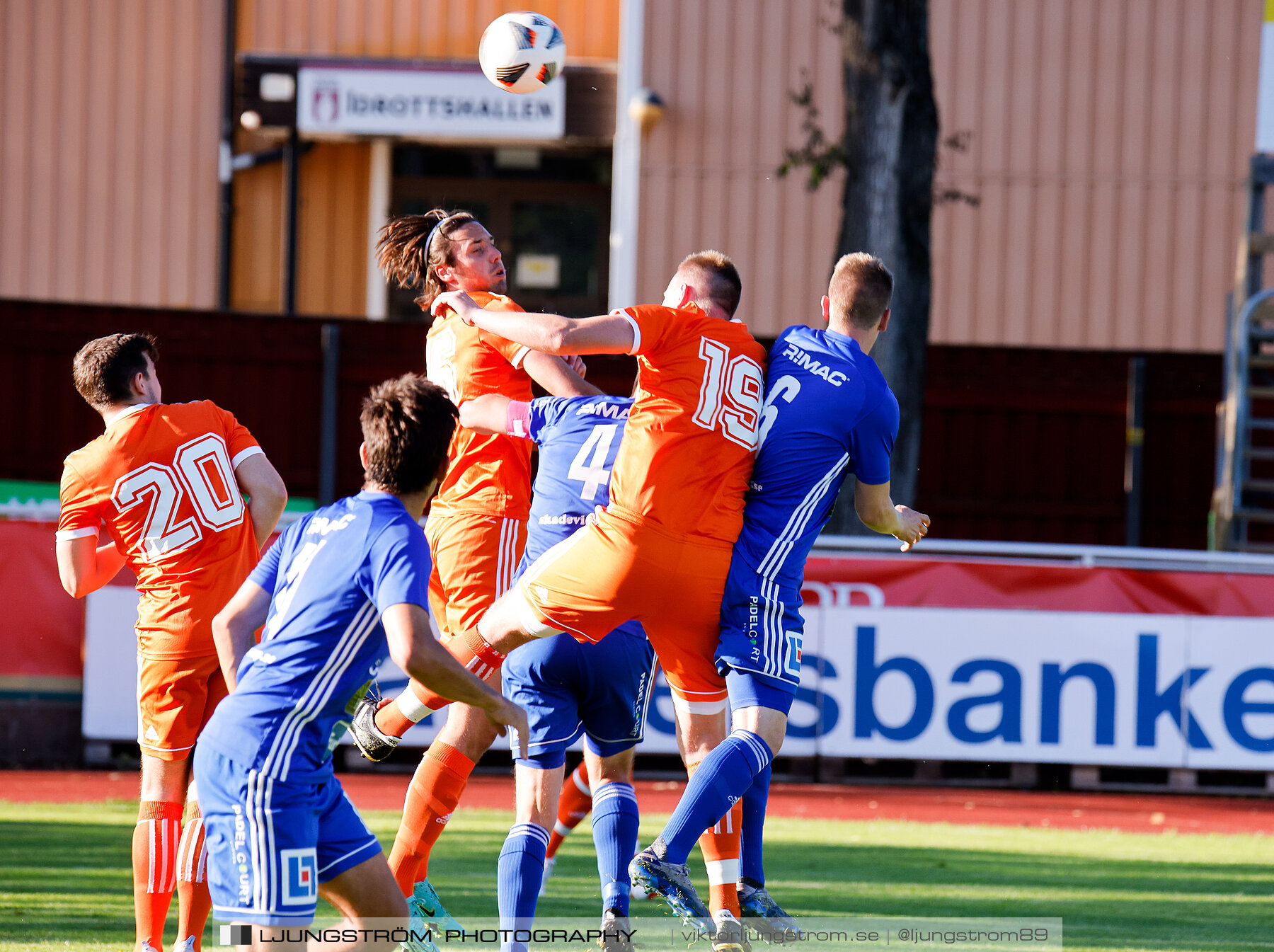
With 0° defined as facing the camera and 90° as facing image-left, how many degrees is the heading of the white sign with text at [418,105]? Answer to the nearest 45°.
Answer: approximately 0°

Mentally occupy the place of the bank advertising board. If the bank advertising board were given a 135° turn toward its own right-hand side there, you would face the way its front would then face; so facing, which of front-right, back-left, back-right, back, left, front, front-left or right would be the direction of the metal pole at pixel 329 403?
front

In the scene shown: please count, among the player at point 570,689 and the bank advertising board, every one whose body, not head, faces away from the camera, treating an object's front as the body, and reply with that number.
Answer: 1

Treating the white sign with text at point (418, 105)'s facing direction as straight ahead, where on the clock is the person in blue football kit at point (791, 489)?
The person in blue football kit is roughly at 12 o'clock from the white sign with text.

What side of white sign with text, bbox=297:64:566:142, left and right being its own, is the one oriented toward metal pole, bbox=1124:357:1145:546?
left

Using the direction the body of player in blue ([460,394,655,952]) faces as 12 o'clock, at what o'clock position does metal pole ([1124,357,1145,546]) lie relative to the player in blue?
The metal pole is roughly at 1 o'clock from the player in blue.

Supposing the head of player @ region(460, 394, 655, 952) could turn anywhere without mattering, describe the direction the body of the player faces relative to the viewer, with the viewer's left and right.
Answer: facing away from the viewer

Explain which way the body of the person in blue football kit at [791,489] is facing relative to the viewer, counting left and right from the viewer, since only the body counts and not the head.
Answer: facing away from the viewer and to the right of the viewer
